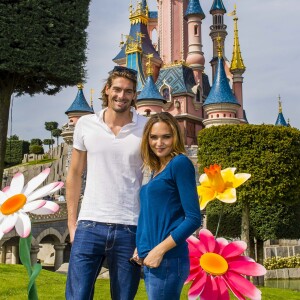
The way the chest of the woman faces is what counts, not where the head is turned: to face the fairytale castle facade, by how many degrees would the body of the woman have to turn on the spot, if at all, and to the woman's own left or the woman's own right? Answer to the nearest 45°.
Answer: approximately 135° to the woman's own right

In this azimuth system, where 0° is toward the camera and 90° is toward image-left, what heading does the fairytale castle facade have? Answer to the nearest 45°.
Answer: approximately 45°

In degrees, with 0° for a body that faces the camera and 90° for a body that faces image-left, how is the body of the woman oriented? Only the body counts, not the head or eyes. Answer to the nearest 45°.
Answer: approximately 45°

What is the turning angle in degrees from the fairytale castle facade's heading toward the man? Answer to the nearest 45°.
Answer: approximately 45° to its left

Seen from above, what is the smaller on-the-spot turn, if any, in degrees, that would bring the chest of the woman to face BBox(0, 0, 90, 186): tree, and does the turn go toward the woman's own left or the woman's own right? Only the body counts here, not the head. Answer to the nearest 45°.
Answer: approximately 135° to the woman's own right
